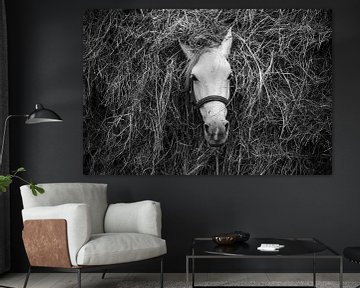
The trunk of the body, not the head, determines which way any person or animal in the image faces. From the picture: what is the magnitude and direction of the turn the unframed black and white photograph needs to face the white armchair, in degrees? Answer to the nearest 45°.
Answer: approximately 45° to its right

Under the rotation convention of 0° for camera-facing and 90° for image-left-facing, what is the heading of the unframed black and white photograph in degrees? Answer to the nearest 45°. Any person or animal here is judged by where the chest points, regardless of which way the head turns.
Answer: approximately 0°

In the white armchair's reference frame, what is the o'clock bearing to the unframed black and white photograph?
The unframed black and white photograph is roughly at 9 o'clock from the white armchair.

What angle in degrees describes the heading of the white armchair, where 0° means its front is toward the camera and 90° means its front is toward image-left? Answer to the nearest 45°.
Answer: approximately 315°

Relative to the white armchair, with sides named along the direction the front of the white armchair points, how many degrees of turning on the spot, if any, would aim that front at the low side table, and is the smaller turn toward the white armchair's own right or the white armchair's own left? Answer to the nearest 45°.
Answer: approximately 45° to the white armchair's own left

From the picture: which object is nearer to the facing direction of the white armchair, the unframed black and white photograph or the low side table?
the low side table
